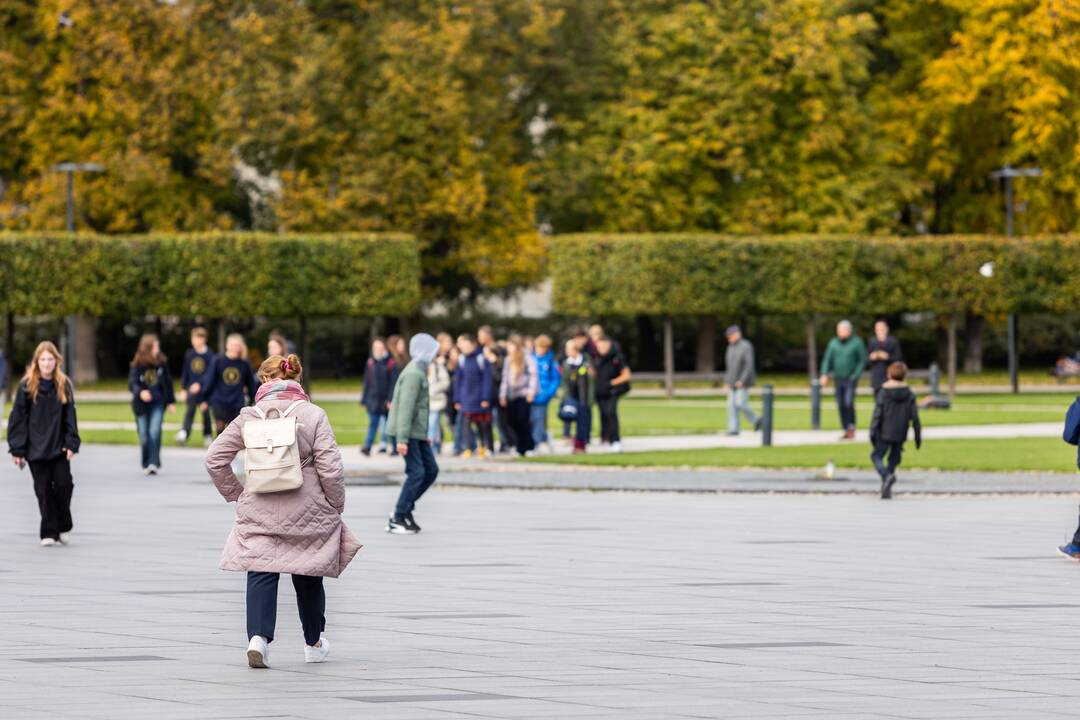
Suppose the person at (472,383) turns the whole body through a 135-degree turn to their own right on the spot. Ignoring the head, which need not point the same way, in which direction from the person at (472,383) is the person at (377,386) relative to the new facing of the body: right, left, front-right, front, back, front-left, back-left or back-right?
front

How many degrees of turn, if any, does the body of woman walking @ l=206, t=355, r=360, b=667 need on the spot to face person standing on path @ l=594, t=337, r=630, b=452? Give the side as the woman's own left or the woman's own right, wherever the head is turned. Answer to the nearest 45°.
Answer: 0° — they already face them

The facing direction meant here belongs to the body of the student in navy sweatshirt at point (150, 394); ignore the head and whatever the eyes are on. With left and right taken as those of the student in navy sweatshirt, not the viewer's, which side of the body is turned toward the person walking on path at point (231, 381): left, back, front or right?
left

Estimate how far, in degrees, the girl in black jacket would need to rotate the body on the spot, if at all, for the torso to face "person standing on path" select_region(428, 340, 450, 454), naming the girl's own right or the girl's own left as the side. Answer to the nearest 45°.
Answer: approximately 135° to the girl's own left

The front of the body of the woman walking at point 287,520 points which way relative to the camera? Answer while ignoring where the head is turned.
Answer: away from the camera

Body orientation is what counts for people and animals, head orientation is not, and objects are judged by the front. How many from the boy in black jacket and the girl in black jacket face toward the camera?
1

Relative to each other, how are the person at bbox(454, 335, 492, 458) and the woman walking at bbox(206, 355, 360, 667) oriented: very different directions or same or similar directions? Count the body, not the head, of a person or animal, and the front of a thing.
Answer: very different directions

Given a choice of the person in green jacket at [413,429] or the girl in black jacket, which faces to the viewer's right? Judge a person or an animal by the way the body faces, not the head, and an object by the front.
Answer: the person in green jacket

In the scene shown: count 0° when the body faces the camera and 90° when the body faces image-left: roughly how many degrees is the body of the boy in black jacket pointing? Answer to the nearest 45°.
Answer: approximately 180°

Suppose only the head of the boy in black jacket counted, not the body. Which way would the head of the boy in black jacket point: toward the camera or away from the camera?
away from the camera
